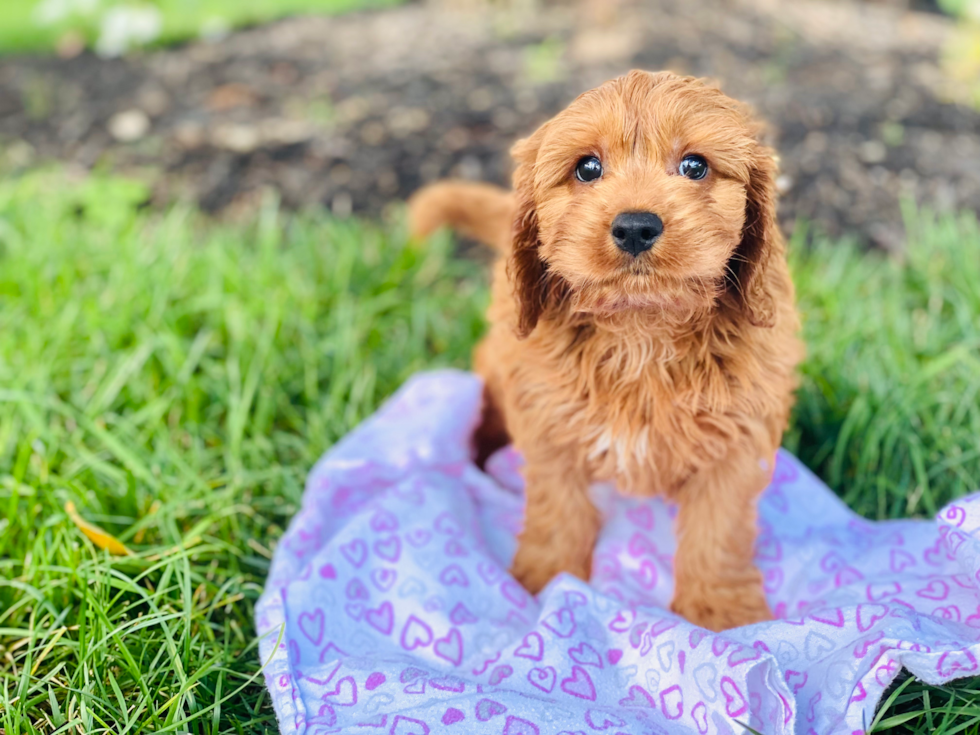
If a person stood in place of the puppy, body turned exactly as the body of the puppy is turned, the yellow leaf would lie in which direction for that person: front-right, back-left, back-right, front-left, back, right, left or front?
right

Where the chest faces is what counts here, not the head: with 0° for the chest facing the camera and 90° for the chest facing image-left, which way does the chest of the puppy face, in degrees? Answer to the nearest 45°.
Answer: approximately 0°
